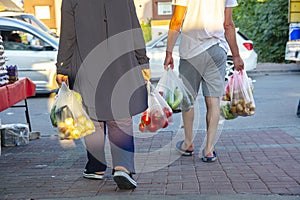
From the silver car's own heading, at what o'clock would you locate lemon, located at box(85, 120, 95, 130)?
The lemon is roughly at 3 o'clock from the silver car.

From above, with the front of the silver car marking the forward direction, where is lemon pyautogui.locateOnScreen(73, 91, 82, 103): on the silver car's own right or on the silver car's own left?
on the silver car's own right

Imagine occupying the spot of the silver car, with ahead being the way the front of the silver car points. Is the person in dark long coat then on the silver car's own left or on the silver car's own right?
on the silver car's own right

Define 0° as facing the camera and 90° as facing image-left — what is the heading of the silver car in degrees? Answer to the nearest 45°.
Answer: approximately 270°
